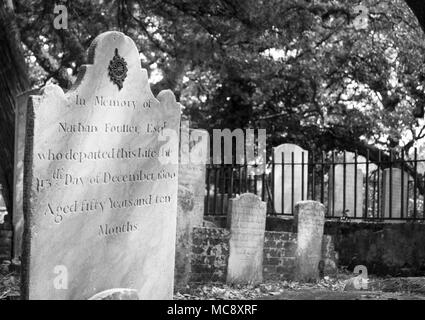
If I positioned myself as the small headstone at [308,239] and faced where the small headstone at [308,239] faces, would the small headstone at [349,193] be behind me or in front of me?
behind

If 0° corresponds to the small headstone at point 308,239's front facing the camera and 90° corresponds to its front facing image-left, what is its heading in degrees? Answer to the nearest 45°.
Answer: approximately 0°

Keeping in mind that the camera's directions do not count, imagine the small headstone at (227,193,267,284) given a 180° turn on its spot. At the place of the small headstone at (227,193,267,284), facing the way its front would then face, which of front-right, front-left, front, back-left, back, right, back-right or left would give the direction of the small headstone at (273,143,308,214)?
front

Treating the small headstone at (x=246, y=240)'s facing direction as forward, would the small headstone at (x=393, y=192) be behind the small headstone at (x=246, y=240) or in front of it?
behind

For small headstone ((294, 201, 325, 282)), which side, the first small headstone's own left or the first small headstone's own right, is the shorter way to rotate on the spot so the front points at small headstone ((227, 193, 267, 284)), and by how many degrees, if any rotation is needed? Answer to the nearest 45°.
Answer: approximately 45° to the first small headstone's own right

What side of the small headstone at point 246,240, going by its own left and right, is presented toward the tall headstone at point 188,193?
right

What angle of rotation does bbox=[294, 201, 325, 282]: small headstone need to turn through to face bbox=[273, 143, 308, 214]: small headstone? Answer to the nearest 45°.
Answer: approximately 180°

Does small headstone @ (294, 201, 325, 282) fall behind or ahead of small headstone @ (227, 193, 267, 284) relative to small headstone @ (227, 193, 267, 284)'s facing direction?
behind

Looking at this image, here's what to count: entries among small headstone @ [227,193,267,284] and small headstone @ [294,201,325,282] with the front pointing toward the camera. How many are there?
2

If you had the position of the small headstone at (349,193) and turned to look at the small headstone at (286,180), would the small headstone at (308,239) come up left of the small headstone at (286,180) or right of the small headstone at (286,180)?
left
